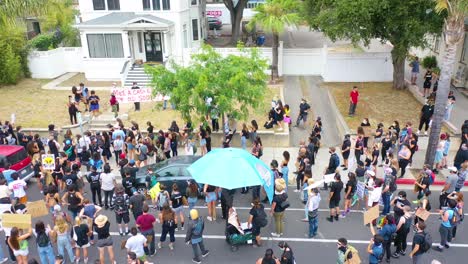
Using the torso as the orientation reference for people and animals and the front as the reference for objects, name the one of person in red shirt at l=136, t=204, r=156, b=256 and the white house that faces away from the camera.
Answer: the person in red shirt

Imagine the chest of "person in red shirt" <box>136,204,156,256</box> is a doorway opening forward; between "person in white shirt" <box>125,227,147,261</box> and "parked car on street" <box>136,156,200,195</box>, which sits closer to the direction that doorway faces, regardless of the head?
the parked car on street

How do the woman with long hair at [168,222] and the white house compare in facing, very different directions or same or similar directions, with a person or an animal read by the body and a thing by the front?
very different directions

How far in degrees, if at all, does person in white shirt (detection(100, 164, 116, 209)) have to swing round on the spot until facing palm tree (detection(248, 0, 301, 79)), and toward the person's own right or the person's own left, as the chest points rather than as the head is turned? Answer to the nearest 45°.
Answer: approximately 45° to the person's own right

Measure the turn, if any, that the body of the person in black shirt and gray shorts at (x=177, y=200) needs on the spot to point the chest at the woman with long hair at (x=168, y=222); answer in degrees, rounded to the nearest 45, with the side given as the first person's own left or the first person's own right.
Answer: approximately 135° to the first person's own left

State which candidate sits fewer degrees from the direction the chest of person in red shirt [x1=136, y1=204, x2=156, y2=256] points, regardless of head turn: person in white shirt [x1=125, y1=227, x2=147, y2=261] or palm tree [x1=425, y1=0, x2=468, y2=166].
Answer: the palm tree

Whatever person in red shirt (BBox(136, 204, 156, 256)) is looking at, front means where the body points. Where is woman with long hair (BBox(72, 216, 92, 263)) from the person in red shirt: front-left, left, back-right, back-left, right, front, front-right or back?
left

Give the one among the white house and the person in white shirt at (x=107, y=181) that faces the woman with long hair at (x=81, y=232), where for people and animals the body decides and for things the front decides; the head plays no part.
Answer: the white house

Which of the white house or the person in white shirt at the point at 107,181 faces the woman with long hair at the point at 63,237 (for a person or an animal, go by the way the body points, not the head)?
the white house

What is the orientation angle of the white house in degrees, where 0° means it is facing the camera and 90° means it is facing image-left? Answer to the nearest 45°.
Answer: approximately 0°

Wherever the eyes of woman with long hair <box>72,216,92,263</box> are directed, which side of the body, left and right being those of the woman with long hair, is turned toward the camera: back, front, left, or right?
back

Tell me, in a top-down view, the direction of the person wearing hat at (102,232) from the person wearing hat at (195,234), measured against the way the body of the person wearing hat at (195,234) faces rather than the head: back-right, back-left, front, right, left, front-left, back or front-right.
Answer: front-left

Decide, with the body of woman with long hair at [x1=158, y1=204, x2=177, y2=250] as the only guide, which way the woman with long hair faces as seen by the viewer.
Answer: away from the camera

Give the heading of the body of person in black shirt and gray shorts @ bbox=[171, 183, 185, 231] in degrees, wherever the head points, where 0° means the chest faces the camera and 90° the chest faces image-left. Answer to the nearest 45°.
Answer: approximately 135°

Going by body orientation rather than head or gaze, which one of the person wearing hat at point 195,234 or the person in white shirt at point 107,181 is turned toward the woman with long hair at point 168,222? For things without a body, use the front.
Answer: the person wearing hat

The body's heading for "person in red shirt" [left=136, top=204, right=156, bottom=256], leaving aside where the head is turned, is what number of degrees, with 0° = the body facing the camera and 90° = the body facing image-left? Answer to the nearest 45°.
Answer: approximately 180°

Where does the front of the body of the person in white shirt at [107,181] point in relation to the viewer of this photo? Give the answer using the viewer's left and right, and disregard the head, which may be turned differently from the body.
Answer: facing away from the viewer

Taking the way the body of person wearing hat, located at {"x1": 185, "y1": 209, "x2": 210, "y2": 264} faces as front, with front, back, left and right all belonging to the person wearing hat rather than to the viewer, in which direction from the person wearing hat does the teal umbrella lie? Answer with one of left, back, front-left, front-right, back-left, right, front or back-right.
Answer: right
